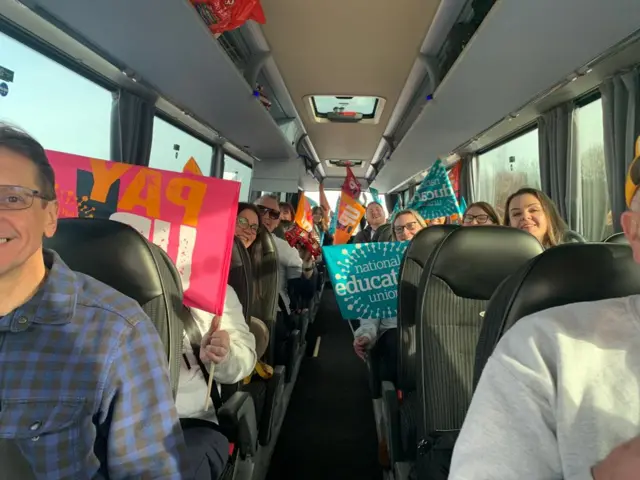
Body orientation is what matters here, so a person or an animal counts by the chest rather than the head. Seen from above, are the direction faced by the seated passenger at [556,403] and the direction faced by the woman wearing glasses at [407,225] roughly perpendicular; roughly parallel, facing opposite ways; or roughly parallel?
roughly parallel

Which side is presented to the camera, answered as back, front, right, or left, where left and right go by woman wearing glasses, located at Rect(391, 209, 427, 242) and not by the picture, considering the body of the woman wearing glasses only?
front

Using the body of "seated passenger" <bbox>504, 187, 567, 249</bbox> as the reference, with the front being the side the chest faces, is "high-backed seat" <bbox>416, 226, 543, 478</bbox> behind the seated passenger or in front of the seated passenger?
in front

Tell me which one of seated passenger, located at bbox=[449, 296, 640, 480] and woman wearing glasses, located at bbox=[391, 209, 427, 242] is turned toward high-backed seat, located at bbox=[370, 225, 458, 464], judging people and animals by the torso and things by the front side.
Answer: the woman wearing glasses

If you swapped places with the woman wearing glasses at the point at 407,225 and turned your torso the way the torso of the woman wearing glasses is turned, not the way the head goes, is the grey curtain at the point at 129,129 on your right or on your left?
on your right

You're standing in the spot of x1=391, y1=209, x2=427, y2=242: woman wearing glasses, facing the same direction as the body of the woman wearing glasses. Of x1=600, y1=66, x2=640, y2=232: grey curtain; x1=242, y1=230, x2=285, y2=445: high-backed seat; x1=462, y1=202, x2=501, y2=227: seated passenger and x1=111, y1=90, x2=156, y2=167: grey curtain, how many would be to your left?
2

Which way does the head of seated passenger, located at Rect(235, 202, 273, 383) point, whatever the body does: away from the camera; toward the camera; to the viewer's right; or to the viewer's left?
toward the camera
